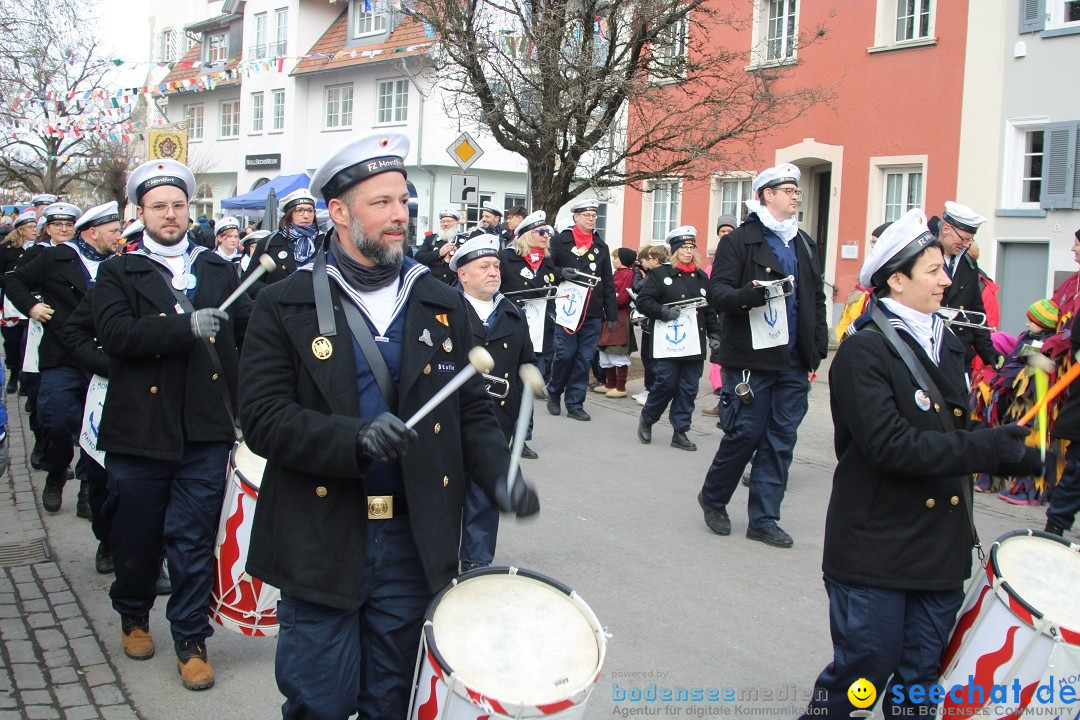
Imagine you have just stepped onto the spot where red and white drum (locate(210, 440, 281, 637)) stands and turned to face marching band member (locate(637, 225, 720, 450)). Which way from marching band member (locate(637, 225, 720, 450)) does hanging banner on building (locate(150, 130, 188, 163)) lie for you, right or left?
left

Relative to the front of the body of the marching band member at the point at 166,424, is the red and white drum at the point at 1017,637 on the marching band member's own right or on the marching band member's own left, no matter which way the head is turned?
on the marching band member's own left

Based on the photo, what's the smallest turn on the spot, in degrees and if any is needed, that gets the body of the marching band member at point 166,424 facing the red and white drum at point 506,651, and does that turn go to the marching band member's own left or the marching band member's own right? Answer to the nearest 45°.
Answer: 0° — they already face it

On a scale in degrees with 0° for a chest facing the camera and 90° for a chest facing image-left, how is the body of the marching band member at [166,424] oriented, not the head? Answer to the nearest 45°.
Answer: approximately 0°

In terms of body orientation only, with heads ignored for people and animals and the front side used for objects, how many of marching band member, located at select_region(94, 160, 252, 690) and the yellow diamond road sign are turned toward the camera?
2
